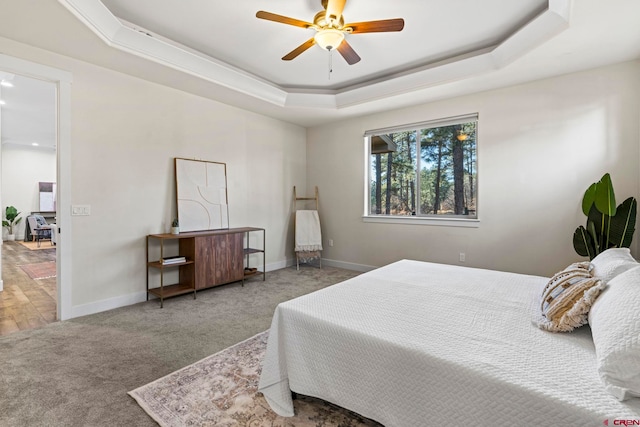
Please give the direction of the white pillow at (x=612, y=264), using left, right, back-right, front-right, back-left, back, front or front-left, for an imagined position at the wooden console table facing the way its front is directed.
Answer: front

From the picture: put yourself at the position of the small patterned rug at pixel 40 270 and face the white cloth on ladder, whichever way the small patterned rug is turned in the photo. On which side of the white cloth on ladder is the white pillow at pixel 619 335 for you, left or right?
right

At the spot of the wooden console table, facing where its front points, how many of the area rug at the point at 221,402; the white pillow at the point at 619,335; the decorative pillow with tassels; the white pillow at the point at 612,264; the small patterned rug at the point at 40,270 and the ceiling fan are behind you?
1

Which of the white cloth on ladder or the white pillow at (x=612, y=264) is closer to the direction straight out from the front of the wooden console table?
the white pillow

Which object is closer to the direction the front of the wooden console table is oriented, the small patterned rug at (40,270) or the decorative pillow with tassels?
the decorative pillow with tassels

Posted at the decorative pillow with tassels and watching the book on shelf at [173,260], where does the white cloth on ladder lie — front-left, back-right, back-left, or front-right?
front-right

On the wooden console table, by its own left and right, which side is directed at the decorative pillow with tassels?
front

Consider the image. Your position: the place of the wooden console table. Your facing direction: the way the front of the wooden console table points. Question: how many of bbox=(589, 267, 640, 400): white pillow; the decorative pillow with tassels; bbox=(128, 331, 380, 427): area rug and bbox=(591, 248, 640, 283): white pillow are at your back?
0

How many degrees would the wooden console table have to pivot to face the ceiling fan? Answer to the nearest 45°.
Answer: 0° — it already faces it

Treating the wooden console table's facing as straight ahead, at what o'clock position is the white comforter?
The white comforter is roughly at 1 o'clock from the wooden console table.

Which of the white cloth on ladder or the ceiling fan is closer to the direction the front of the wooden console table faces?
the ceiling fan

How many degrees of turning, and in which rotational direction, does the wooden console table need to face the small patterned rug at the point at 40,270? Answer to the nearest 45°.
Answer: approximately 180°

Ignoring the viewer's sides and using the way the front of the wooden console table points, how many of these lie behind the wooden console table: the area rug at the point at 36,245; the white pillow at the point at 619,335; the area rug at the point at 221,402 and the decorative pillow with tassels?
1

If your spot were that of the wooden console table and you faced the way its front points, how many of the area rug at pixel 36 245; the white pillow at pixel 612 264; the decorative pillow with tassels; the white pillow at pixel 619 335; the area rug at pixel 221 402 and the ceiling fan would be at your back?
1

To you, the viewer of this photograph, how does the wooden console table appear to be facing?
facing the viewer and to the right of the viewer

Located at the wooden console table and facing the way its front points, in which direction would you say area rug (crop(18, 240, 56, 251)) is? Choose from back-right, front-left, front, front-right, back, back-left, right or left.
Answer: back

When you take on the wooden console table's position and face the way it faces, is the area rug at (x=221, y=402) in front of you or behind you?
in front
